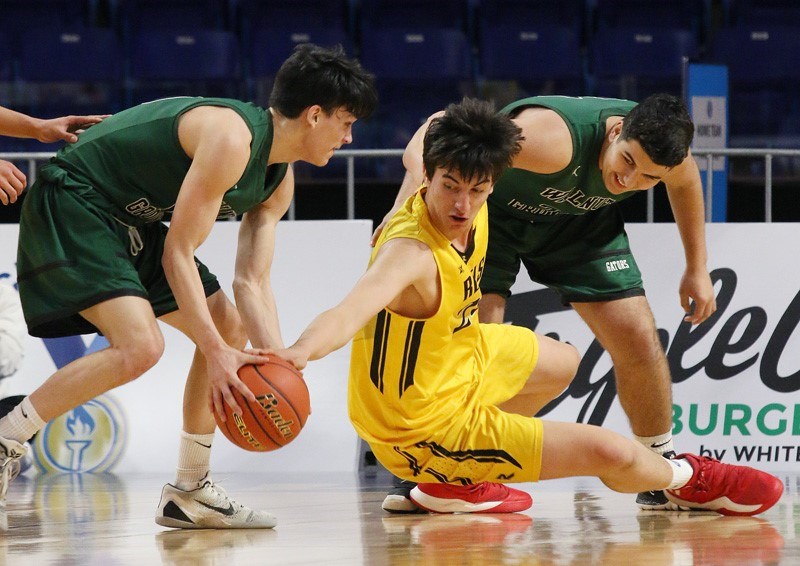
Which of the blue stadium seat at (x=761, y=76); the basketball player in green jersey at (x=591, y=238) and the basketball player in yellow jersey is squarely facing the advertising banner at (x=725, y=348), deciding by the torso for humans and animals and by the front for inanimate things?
the blue stadium seat

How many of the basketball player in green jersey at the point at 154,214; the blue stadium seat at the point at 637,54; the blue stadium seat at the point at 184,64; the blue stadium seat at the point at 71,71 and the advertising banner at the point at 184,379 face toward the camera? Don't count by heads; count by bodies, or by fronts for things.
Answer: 4

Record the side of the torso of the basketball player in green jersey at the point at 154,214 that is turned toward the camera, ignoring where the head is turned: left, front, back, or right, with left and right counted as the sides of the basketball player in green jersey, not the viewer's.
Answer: right

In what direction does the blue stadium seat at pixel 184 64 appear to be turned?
toward the camera

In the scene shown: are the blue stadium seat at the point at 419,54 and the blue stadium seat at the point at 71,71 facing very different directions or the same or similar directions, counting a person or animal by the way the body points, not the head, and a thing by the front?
same or similar directions

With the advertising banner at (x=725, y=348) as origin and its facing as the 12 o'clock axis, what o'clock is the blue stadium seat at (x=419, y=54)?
The blue stadium seat is roughly at 5 o'clock from the advertising banner.

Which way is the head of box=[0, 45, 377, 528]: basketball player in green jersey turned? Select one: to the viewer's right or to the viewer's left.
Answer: to the viewer's right

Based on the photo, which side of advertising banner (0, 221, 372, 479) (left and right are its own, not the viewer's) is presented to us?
front

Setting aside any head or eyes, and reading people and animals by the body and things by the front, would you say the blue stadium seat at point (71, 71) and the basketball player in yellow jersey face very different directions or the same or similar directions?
same or similar directions

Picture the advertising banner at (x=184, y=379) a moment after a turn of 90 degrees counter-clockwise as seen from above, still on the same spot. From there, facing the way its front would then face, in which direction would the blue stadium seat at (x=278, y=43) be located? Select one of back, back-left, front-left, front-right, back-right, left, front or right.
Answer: left

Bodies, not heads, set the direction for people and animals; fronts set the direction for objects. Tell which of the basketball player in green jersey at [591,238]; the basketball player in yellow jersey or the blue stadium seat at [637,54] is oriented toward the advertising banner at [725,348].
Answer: the blue stadium seat

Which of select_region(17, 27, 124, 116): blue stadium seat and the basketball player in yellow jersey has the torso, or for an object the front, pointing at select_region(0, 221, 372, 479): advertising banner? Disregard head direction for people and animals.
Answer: the blue stadium seat

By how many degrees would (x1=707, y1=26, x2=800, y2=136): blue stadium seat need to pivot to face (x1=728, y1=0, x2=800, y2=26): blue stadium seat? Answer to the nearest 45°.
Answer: approximately 180°

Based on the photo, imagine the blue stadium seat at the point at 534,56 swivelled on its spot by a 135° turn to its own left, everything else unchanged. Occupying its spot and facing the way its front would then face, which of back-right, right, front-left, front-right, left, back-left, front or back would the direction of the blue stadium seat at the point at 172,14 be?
back-left

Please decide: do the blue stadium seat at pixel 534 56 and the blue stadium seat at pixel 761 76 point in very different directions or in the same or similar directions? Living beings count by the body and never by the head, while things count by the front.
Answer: same or similar directions

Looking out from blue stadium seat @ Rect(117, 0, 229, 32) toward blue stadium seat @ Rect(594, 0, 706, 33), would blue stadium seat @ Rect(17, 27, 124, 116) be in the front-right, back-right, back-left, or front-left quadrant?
back-right

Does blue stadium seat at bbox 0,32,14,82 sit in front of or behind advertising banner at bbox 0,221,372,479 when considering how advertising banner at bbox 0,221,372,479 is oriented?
behind

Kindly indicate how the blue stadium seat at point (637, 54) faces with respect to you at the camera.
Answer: facing the viewer

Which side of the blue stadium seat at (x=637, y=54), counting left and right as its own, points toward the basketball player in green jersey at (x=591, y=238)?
front

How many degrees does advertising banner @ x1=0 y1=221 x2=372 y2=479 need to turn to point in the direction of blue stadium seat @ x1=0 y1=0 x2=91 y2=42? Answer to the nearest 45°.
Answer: approximately 180°

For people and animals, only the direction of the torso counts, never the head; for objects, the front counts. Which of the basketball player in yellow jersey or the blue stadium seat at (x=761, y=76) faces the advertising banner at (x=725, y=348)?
the blue stadium seat

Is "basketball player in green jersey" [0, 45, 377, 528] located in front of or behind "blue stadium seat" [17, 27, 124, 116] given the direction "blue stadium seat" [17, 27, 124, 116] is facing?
in front
